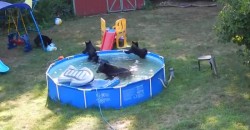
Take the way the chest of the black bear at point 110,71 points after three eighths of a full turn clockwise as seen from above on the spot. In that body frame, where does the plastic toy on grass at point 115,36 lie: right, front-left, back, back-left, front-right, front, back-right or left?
front-left

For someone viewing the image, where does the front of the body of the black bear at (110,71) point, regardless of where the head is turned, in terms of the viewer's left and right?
facing to the left of the viewer

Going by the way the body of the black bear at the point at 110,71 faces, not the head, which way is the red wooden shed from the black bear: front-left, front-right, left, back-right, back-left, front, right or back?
right

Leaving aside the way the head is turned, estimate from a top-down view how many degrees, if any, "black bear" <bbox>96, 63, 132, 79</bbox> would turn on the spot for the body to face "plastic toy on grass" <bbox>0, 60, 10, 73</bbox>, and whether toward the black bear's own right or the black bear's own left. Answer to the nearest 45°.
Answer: approximately 45° to the black bear's own right
